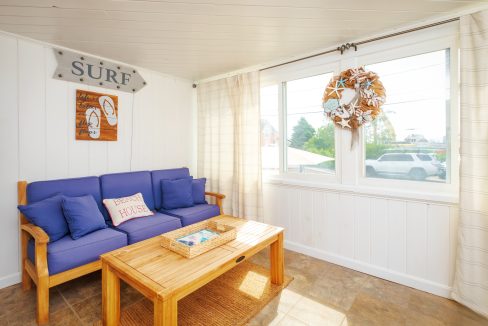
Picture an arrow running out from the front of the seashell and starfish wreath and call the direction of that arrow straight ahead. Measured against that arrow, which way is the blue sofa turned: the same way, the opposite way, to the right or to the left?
to the left

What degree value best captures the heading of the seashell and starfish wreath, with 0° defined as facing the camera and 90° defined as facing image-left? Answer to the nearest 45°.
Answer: approximately 0°

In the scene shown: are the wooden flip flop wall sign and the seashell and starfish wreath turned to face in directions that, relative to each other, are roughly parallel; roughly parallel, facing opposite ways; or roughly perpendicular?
roughly perpendicular

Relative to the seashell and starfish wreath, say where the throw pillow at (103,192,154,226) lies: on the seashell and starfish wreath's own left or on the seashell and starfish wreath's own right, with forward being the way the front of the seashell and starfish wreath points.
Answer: on the seashell and starfish wreath's own right

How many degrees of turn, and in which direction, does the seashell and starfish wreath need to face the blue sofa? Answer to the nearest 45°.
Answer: approximately 45° to its right

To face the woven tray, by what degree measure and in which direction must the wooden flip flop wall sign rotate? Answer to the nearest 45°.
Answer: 0° — it already faces it

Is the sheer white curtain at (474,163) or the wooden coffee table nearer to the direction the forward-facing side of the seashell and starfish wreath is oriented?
the wooden coffee table

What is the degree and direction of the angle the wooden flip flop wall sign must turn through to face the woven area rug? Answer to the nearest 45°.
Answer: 0° — it already faces it

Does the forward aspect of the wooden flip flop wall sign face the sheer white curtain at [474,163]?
yes

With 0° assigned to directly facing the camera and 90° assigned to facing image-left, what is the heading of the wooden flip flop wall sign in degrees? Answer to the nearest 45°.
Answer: approximately 315°

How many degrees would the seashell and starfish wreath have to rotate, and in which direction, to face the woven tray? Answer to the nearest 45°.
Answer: approximately 45° to its right

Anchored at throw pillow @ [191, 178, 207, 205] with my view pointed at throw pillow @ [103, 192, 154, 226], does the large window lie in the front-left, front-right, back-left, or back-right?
back-left

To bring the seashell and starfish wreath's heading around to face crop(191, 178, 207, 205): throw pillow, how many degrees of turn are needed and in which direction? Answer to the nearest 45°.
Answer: approximately 90° to its right
